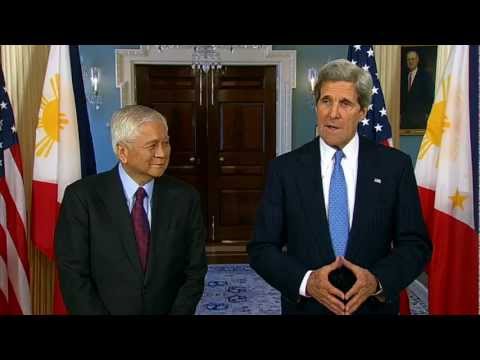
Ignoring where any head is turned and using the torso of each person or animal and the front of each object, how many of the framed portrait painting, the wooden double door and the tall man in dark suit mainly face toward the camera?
3

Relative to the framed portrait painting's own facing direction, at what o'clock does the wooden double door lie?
The wooden double door is roughly at 3 o'clock from the framed portrait painting.

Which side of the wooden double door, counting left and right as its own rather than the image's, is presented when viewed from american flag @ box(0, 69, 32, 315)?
front

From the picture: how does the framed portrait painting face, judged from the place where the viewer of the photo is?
facing the viewer

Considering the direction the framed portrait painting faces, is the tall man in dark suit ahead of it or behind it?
ahead

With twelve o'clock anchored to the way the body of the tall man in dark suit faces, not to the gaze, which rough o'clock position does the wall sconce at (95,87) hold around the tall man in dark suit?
The wall sconce is roughly at 5 o'clock from the tall man in dark suit.

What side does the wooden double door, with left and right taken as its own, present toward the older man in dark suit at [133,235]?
front

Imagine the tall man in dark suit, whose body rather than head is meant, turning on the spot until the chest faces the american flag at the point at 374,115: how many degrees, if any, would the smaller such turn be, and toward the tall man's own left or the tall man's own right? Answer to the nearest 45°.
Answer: approximately 180°

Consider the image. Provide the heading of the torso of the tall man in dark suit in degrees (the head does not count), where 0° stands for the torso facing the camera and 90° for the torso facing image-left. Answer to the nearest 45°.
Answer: approximately 0°
